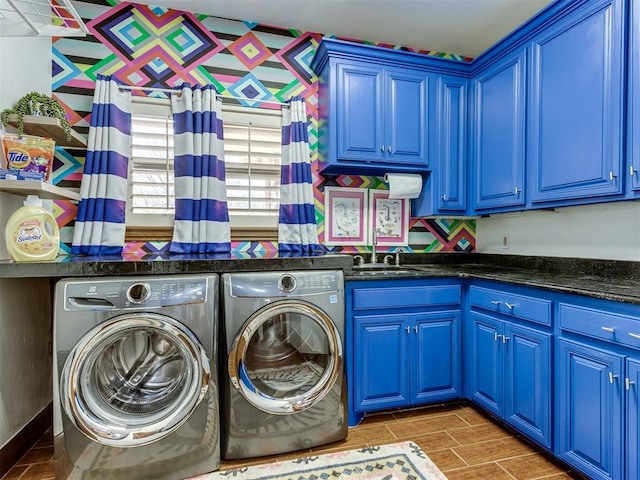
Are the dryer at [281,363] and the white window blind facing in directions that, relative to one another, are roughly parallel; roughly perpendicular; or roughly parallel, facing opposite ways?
roughly parallel

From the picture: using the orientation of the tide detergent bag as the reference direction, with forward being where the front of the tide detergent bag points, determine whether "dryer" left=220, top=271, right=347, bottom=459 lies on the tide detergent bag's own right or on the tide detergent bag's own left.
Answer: on the tide detergent bag's own left

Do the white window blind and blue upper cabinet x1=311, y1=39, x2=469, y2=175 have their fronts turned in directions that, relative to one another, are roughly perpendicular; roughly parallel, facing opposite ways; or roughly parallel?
roughly parallel

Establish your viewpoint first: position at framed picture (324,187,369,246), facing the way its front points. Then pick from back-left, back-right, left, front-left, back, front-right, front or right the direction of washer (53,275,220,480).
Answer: front-right

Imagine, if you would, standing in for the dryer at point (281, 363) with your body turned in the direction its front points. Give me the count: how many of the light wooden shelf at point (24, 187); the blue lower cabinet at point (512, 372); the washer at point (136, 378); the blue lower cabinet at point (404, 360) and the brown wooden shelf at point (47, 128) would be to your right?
3

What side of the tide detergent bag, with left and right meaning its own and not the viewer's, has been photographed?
front

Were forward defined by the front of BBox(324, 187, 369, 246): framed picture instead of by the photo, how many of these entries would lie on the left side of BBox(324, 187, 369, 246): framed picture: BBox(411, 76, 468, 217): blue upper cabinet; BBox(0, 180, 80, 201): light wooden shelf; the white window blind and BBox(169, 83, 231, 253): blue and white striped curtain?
1

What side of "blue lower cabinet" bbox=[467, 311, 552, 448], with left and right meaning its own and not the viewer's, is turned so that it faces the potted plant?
front

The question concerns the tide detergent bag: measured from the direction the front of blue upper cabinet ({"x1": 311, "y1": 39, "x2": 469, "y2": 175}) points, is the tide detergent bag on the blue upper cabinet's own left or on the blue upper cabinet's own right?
on the blue upper cabinet's own right

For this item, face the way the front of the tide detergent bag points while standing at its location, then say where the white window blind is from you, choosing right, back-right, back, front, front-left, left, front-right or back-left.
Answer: left

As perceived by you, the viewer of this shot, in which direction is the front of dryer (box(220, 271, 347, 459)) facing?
facing the viewer

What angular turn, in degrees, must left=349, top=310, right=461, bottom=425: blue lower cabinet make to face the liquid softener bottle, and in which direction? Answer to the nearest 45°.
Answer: approximately 90° to its right

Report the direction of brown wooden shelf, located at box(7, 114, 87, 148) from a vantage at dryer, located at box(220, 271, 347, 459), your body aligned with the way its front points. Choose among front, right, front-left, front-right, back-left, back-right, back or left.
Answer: right
